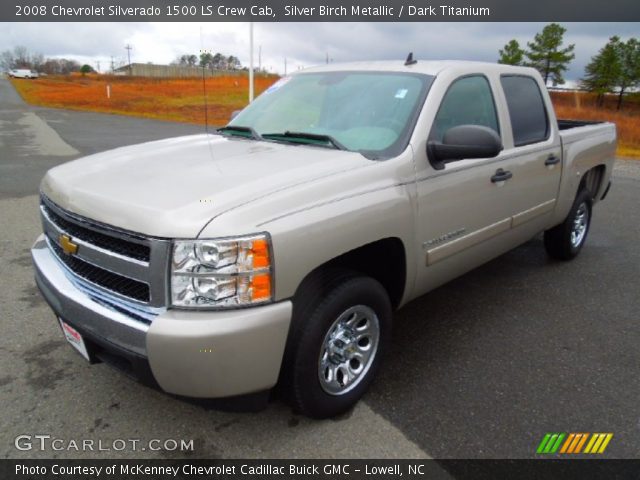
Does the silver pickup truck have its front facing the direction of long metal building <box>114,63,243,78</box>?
no
